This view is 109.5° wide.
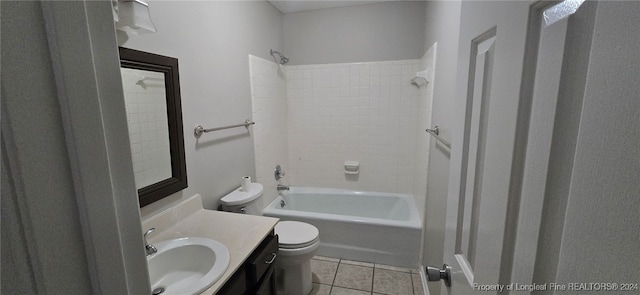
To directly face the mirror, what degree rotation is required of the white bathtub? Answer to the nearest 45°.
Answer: approximately 45° to its right

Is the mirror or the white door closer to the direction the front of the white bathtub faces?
the white door

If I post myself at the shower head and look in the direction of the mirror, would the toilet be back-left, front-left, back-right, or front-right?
front-left

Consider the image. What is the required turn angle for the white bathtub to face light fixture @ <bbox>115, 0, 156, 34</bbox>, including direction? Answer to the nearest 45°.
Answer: approximately 45° to its right

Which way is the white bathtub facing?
toward the camera

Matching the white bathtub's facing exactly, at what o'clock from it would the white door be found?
The white door is roughly at 12 o'clock from the white bathtub.

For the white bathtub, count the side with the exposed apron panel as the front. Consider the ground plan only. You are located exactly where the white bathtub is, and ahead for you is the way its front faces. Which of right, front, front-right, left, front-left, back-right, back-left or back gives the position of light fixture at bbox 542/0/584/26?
front

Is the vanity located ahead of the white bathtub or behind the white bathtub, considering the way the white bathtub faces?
ahead
